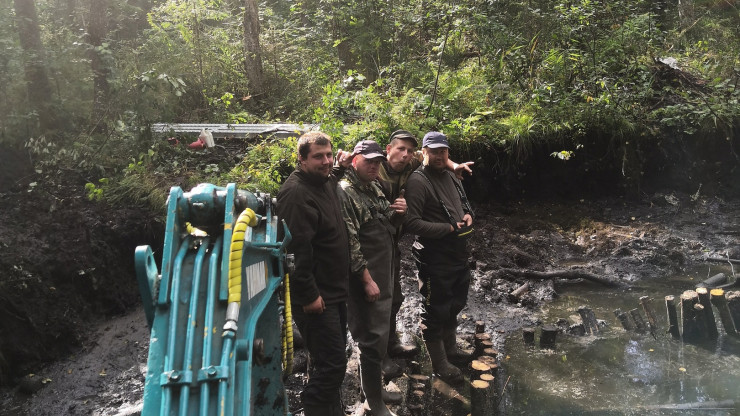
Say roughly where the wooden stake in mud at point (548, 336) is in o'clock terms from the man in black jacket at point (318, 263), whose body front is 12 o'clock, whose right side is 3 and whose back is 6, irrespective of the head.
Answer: The wooden stake in mud is roughly at 9 o'clock from the man in black jacket.

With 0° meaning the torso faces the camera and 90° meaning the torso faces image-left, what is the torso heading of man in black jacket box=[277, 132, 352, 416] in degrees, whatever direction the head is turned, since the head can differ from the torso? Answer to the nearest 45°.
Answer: approximately 315°

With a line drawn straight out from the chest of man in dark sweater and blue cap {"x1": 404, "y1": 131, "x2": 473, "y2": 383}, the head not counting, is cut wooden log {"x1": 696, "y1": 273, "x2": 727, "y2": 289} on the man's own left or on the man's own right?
on the man's own left

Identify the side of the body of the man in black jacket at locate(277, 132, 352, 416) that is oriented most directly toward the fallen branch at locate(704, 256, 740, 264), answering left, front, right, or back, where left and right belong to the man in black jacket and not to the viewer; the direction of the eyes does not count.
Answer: left

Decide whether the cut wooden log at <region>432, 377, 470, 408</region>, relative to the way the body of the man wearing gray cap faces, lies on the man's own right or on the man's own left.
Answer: on the man's own left

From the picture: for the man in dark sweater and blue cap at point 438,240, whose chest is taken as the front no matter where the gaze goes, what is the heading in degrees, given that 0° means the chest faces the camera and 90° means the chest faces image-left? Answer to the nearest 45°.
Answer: approximately 315°

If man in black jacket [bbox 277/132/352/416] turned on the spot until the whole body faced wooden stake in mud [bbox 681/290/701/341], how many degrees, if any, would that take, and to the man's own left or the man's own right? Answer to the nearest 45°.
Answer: approximately 90° to the man's own left
